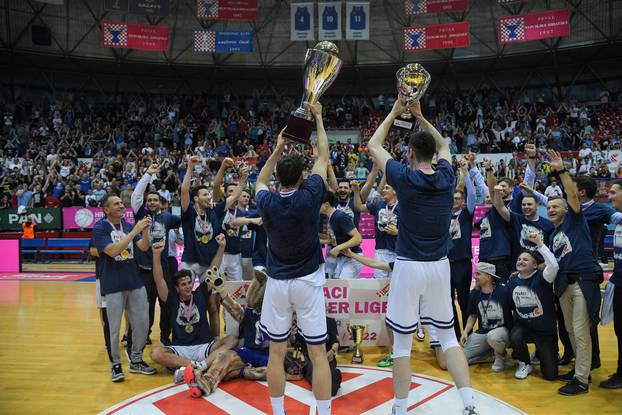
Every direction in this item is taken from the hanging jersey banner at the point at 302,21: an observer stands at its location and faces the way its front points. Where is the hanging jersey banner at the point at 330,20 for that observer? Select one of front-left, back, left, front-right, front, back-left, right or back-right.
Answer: left

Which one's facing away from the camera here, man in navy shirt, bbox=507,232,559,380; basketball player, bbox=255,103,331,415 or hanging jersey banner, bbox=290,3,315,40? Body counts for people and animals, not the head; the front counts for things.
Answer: the basketball player

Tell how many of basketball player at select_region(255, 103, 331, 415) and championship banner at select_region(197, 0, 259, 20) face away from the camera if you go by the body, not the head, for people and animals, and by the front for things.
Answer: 1

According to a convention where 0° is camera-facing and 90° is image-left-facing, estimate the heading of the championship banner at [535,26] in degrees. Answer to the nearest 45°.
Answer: approximately 0°

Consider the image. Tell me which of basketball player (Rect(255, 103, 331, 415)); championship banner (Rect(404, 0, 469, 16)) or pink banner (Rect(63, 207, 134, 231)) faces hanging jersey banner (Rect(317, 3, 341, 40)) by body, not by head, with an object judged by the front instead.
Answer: the basketball player

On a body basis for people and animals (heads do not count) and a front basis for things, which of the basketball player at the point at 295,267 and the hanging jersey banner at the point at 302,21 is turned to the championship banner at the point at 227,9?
the basketball player

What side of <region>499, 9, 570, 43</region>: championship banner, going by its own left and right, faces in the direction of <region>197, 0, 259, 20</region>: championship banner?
right

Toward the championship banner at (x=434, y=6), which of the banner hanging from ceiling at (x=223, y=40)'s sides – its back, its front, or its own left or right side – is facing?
left

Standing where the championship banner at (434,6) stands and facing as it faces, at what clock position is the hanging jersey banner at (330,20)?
The hanging jersey banner is roughly at 3 o'clock from the championship banner.

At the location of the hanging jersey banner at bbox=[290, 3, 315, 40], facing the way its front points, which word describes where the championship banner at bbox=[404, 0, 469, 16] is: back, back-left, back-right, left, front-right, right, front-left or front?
left

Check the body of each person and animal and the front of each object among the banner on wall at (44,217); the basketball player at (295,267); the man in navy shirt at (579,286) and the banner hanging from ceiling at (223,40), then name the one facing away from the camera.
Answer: the basketball player

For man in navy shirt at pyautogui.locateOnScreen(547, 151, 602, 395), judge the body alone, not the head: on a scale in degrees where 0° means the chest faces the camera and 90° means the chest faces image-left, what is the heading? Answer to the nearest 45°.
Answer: approximately 45°

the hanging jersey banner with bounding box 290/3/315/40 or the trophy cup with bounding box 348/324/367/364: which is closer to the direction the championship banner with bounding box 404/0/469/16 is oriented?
the trophy cup

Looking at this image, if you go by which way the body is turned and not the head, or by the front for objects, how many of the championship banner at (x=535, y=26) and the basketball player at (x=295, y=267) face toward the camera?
1
